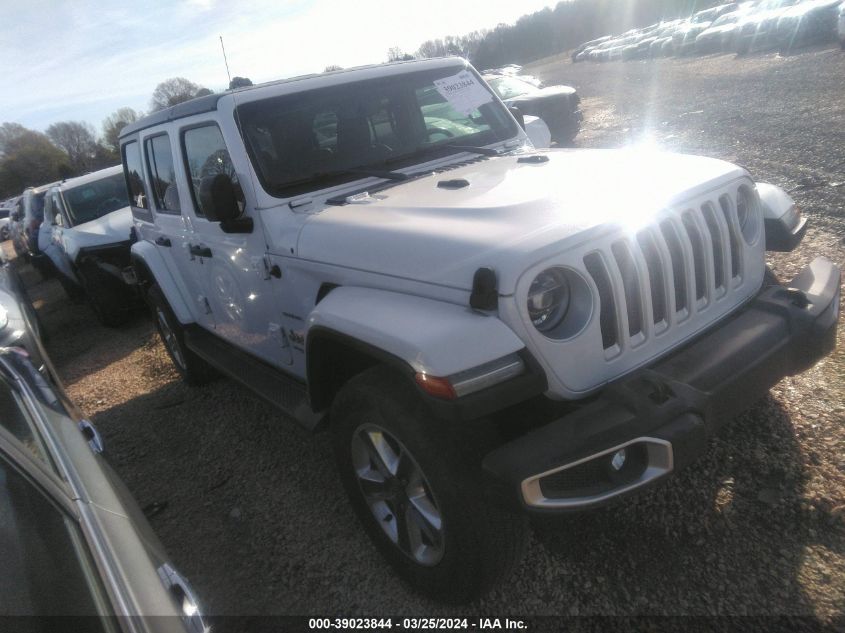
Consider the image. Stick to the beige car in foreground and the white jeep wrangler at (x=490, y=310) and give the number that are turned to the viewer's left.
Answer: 0

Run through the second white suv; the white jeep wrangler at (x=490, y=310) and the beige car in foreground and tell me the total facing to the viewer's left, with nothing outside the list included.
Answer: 0

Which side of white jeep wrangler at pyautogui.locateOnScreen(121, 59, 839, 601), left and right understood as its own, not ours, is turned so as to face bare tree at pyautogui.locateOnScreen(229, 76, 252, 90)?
back

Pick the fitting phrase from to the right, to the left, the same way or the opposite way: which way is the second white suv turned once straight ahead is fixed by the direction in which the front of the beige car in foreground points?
the same way

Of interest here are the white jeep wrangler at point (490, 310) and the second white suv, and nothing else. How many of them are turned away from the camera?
0

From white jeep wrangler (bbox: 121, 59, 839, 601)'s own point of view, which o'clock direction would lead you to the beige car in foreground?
The beige car in foreground is roughly at 3 o'clock from the white jeep wrangler.

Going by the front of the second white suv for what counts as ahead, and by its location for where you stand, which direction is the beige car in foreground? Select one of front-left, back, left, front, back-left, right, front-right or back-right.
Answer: front-right

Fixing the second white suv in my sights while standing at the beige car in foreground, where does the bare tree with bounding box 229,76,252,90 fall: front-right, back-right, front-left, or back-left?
front-right

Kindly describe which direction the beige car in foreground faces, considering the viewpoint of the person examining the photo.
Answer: facing the viewer and to the right of the viewer

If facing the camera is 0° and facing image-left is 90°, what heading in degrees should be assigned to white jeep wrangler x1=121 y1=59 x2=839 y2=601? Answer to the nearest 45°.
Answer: approximately 315°

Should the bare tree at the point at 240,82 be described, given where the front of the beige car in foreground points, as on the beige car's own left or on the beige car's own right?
on the beige car's own left
